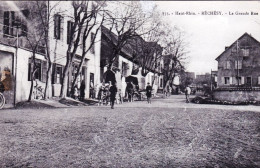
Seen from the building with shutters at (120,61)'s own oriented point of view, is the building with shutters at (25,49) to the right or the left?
on its right

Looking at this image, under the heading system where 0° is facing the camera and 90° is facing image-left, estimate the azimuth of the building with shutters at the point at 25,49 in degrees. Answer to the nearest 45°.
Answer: approximately 315°

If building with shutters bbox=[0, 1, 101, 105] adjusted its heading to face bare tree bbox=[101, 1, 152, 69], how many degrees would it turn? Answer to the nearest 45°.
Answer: approximately 45° to its left

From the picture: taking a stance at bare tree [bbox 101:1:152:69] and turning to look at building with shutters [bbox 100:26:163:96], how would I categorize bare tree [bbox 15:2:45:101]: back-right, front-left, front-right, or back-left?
back-left

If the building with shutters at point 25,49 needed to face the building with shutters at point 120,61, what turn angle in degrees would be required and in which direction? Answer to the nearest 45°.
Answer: approximately 90° to its left

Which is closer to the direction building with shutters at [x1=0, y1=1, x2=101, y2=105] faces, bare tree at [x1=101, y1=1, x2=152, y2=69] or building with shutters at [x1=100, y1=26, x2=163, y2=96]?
the bare tree

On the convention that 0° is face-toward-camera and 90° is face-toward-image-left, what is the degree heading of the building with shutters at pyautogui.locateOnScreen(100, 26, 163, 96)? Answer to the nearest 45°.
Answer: approximately 315°

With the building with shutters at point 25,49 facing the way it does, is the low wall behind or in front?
in front

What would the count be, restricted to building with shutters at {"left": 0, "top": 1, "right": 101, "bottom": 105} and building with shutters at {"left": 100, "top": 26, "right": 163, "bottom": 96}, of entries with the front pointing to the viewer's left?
0

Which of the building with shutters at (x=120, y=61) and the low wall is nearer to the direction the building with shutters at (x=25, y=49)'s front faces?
the low wall
